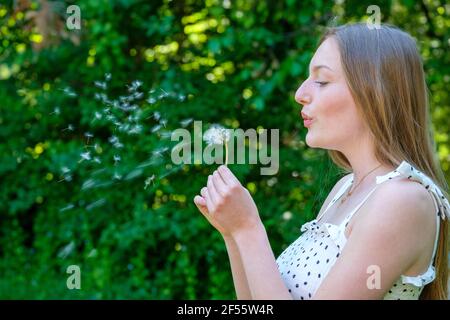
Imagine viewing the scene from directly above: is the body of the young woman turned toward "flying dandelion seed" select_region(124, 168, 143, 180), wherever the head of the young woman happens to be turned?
yes

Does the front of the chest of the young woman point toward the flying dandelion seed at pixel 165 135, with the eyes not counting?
yes

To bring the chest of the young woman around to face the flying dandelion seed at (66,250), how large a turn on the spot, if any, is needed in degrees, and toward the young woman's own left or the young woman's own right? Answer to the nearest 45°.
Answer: approximately 45° to the young woman's own right

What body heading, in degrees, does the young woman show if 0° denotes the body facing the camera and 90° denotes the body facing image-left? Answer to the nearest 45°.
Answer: approximately 90°

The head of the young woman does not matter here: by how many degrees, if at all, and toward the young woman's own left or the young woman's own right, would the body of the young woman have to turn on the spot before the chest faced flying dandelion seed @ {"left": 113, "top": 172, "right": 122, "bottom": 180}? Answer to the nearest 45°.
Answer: approximately 45° to the young woman's own right

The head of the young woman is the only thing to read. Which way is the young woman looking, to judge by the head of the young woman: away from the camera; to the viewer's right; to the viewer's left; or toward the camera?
to the viewer's left
